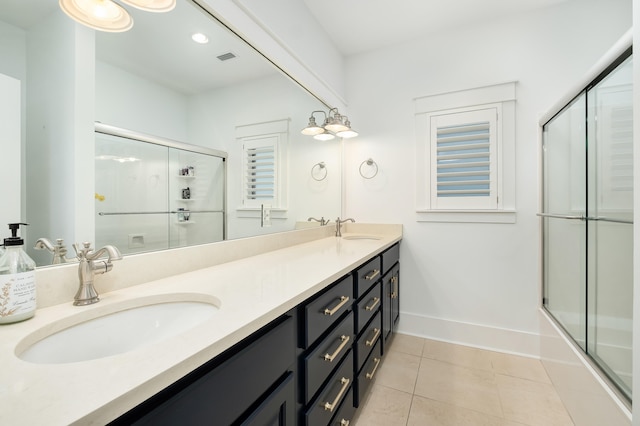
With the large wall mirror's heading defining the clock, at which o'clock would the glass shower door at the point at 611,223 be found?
The glass shower door is roughly at 11 o'clock from the large wall mirror.

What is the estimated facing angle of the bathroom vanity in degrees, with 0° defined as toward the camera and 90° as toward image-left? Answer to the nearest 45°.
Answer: approximately 315°

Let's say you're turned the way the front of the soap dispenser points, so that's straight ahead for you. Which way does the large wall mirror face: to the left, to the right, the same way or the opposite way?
the same way

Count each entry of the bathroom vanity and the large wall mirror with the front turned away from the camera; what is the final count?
0

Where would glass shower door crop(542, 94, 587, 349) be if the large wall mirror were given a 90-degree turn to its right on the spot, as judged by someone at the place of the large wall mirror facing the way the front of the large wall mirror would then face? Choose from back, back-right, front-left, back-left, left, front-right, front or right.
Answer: back-left

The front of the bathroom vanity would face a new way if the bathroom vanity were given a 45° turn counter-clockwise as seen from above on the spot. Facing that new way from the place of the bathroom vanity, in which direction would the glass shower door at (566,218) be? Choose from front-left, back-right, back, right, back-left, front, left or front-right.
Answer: front

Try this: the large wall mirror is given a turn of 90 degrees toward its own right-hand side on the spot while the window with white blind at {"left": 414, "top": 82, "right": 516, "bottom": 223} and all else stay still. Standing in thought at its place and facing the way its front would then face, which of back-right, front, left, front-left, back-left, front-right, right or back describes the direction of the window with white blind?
back-left

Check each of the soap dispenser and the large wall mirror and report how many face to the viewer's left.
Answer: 0

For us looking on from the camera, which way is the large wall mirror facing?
facing the viewer and to the right of the viewer

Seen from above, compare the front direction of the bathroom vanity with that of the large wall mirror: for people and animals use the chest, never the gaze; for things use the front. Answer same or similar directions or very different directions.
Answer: same or similar directions
